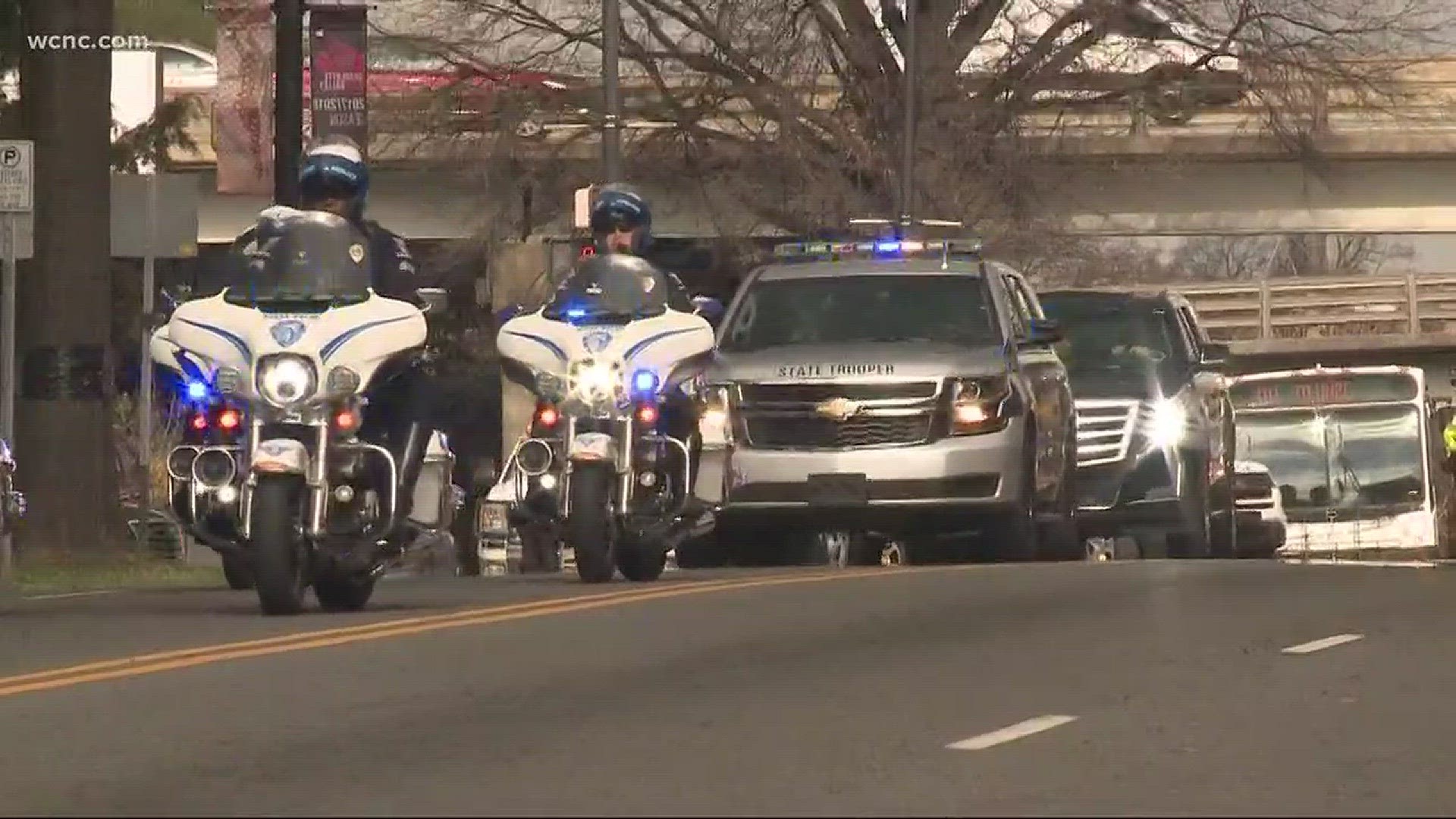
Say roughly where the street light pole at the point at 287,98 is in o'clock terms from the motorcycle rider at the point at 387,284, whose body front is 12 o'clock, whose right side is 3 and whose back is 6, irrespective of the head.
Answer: The street light pole is roughly at 6 o'clock from the motorcycle rider.

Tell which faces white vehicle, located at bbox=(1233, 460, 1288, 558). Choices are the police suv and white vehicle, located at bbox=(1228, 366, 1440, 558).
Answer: white vehicle, located at bbox=(1228, 366, 1440, 558)

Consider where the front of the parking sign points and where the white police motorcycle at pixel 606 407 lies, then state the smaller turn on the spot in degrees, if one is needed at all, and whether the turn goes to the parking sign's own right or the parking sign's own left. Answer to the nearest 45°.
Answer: approximately 45° to the parking sign's own left

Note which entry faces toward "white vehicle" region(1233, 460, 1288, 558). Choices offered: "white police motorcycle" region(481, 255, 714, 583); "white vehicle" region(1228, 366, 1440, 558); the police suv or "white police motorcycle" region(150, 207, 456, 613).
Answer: "white vehicle" region(1228, 366, 1440, 558)

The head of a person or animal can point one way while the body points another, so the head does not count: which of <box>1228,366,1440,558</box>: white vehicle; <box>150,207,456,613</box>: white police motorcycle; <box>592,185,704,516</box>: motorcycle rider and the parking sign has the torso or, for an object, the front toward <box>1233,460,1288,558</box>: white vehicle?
<box>1228,366,1440,558</box>: white vehicle

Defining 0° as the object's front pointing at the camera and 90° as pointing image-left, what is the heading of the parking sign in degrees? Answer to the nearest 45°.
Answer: approximately 0°
